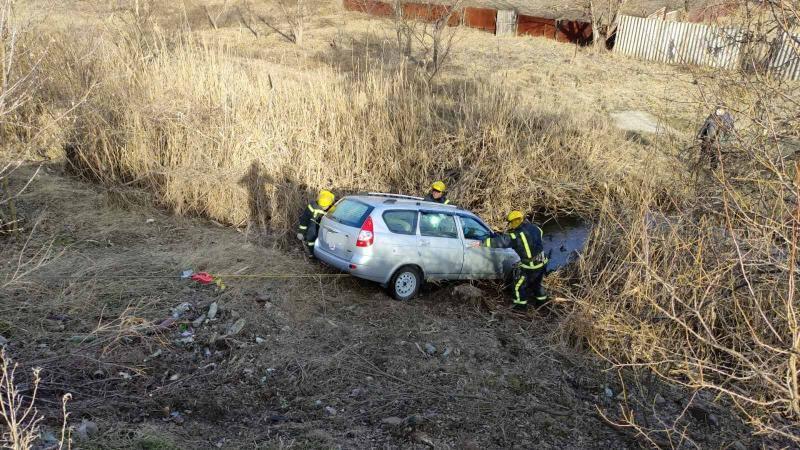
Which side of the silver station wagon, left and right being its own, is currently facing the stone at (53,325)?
back

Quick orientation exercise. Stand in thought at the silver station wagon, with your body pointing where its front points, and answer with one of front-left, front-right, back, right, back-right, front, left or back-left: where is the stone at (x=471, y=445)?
back-right

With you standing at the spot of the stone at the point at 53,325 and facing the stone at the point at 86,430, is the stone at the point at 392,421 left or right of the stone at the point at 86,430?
left

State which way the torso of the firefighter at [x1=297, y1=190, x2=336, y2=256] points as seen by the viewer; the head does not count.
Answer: to the viewer's right

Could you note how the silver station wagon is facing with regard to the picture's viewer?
facing away from the viewer and to the right of the viewer

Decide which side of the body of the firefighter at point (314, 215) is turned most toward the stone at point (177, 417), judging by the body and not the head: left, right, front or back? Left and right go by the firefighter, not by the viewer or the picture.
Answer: right

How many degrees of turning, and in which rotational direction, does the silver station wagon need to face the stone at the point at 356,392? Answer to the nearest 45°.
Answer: approximately 135° to its right

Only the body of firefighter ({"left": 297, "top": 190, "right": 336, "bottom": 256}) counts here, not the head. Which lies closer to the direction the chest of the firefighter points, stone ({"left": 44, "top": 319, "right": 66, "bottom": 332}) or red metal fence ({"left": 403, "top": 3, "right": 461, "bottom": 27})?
the red metal fence

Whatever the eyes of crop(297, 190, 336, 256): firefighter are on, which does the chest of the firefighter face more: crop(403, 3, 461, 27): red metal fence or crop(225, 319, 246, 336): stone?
the red metal fence

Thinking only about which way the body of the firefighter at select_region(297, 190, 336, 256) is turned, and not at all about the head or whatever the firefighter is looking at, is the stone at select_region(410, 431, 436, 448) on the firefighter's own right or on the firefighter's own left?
on the firefighter's own right

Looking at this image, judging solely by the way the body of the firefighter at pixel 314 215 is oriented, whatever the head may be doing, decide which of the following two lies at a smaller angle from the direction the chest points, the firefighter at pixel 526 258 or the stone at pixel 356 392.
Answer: the firefighter
